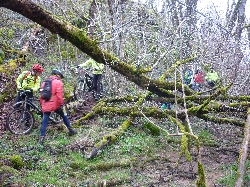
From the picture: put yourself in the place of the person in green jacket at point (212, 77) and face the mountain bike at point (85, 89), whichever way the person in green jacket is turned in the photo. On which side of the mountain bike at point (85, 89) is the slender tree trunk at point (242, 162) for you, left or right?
left

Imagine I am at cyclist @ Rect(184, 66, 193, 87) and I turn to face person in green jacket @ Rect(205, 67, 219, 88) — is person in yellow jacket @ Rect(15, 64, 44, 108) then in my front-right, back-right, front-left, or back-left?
back-right
